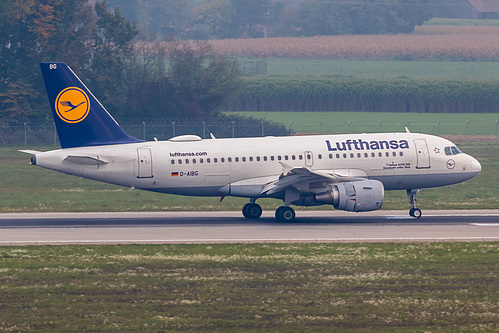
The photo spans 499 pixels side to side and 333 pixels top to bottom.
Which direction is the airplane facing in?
to the viewer's right
